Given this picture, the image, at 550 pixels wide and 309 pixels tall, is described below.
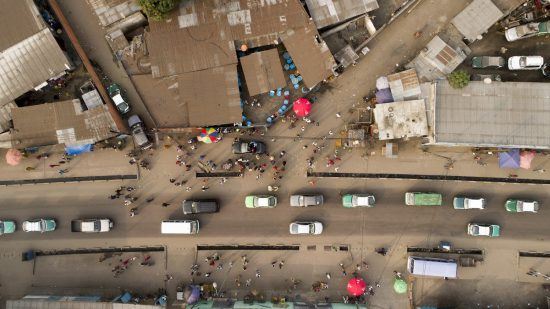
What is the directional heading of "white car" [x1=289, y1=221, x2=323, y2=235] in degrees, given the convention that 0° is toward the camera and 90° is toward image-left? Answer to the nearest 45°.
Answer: approximately 270°

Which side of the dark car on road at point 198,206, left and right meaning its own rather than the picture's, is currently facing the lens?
left

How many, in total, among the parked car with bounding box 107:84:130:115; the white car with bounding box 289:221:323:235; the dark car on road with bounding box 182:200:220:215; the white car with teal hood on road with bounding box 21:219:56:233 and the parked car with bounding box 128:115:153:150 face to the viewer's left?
1

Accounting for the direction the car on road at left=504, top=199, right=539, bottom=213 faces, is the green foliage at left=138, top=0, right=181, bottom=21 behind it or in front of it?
in front

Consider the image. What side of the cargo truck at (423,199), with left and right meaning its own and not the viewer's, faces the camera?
left

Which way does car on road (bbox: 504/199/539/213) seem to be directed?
to the viewer's left

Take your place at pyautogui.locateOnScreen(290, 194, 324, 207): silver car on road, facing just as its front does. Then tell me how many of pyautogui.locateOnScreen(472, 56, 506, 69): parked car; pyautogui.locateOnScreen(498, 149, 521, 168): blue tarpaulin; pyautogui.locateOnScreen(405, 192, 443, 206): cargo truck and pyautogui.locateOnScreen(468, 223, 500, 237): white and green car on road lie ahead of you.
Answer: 0

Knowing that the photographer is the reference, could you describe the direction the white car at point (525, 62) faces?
facing to the left of the viewer

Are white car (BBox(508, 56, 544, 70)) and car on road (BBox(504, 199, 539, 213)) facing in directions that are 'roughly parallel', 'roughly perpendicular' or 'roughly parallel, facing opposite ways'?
roughly parallel

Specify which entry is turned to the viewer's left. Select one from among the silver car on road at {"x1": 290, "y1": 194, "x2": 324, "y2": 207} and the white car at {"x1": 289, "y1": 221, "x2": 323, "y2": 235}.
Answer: the silver car on road

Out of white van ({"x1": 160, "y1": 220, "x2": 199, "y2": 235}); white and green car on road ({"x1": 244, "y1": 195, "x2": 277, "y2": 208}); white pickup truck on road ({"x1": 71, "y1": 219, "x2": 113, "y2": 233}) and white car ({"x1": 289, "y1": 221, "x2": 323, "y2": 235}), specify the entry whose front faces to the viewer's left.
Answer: white and green car on road ({"x1": 244, "y1": 195, "x2": 277, "y2": 208})

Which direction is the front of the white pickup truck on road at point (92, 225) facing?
to the viewer's right

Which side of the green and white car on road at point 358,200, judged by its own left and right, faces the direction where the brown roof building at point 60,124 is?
front

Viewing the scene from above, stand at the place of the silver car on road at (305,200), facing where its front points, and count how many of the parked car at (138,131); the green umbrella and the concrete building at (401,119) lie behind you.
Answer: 2

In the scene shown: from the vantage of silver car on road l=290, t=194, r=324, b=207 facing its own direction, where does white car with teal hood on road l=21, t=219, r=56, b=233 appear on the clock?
white car with teal hood on road l=21, t=219, r=56, b=233 is roughly at 12 o'clock from silver car on road l=290, t=194, r=324, b=207.

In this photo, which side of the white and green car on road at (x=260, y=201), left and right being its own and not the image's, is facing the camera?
left

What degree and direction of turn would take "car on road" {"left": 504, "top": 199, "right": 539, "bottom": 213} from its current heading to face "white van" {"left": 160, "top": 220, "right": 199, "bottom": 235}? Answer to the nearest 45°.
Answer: approximately 45° to its left
